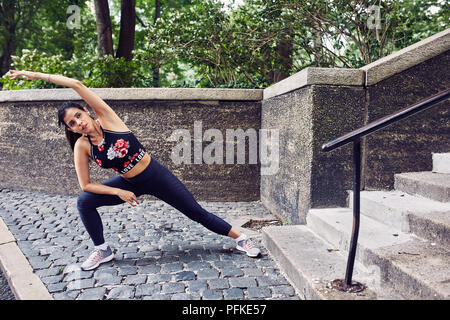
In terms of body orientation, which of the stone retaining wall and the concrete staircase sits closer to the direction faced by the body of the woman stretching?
the concrete staircase

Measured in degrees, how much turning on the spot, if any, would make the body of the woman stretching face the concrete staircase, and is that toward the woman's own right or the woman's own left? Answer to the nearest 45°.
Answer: approximately 90° to the woman's own left

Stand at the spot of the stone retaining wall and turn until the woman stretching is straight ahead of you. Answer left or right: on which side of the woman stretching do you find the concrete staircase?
left

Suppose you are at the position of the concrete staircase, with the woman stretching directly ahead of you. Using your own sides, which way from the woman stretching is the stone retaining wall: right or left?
right

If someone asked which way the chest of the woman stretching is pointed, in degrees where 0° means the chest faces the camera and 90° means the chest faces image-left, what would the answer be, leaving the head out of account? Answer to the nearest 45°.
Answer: approximately 0°

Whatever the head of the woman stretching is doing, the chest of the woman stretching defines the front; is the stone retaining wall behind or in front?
behind
